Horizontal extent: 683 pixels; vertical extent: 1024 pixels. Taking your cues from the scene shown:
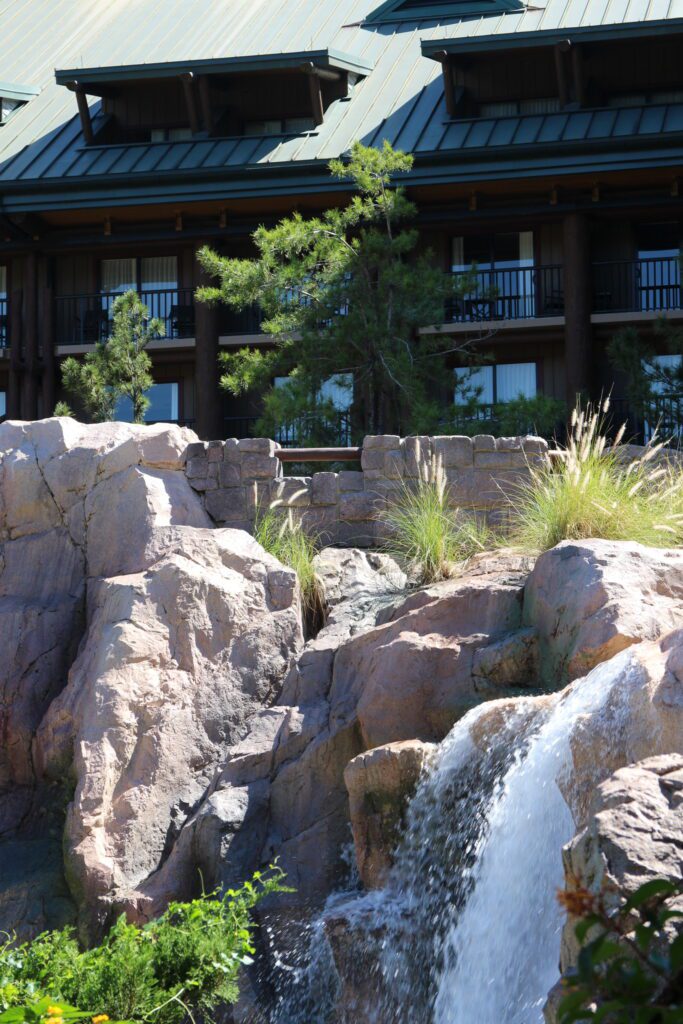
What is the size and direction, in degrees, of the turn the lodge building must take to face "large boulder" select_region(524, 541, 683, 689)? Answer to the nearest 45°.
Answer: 0° — it already faces it

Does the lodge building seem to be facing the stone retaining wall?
yes

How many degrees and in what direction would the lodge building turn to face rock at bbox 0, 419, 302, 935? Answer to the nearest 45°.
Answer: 0° — it already faces it

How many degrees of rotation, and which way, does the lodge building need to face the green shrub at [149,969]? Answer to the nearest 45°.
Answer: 0° — it already faces it

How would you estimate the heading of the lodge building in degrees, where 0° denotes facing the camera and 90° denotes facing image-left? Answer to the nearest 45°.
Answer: approximately 0°

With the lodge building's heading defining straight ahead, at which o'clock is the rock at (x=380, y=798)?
The rock is roughly at 12 o'clock from the lodge building.

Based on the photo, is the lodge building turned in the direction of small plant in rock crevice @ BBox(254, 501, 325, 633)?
yes

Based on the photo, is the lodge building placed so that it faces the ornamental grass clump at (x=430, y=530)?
yes

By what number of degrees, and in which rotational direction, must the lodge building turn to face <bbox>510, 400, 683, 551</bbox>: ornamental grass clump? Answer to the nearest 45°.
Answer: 0° — it already faces it
